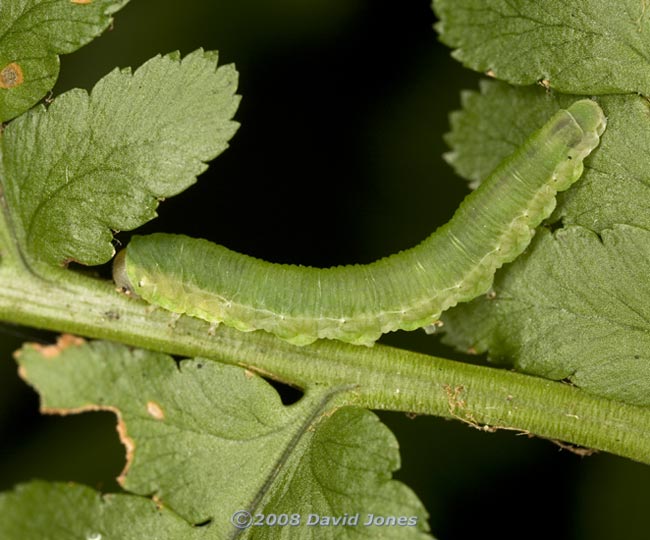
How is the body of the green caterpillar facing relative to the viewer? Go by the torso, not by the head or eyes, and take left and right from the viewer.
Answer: facing to the left of the viewer

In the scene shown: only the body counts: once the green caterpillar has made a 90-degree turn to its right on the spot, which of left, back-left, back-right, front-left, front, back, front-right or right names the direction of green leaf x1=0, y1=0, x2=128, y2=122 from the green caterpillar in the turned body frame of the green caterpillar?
left
